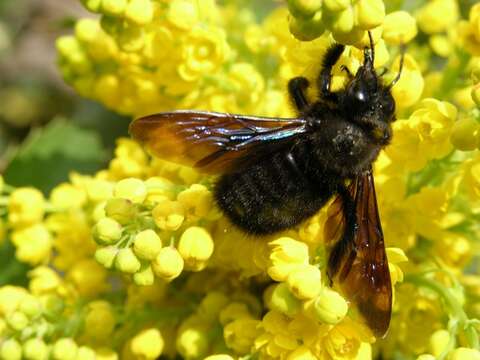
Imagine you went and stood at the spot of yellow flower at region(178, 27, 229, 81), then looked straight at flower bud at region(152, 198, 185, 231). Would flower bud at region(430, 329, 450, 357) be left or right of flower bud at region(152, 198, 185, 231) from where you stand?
left

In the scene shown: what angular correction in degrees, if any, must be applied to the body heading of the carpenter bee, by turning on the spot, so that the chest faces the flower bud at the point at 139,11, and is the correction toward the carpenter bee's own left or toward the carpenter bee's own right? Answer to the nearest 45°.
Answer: approximately 90° to the carpenter bee's own left

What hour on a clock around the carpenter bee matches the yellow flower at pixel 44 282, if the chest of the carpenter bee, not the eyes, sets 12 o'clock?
The yellow flower is roughly at 8 o'clock from the carpenter bee.

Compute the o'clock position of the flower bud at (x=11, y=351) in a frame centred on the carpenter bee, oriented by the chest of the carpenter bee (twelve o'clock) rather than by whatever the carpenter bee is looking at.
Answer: The flower bud is roughly at 7 o'clock from the carpenter bee.

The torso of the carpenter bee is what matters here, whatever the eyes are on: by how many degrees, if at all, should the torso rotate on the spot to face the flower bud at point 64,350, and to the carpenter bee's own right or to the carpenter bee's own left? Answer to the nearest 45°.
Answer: approximately 135° to the carpenter bee's own left

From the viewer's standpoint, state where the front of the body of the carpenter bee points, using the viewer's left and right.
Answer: facing away from the viewer and to the right of the viewer
